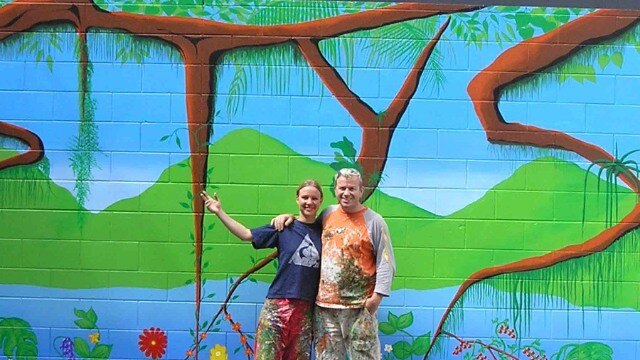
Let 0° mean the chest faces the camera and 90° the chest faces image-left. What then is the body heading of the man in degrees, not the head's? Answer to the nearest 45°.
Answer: approximately 0°

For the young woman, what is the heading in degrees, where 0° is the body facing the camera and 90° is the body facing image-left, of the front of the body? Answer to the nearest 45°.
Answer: approximately 0°

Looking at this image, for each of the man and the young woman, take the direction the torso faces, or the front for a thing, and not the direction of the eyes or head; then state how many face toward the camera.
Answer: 2
